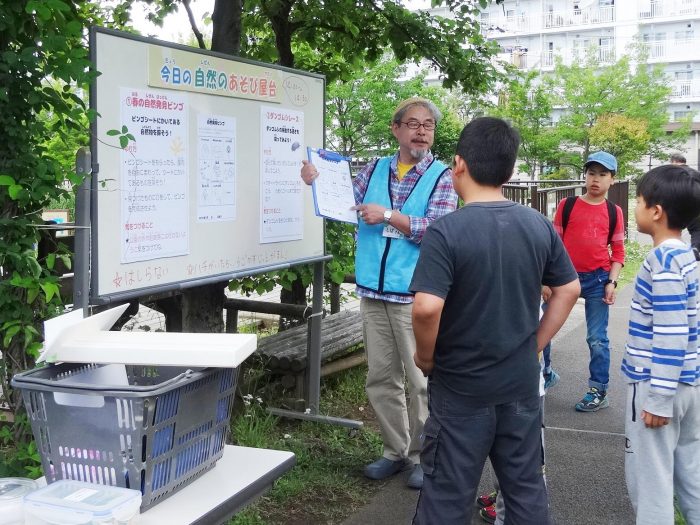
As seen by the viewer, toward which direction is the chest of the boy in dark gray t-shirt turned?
away from the camera

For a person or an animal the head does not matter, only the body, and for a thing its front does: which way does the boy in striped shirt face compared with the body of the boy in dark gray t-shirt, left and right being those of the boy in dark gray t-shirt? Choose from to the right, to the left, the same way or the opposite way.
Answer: to the left

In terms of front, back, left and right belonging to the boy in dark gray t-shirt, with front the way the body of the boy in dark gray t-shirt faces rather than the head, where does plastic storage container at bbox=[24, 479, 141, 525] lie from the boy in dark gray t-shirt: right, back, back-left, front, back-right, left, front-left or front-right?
back-left

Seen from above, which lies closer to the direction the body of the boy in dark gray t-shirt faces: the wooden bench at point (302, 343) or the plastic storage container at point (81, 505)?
the wooden bench

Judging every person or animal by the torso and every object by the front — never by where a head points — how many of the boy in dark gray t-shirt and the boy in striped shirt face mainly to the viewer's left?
1

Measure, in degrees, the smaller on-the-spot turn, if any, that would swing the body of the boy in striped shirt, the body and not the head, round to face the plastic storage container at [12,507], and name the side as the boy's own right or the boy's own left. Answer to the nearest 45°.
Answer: approximately 45° to the boy's own left

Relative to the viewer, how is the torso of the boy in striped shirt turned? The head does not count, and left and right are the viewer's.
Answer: facing to the left of the viewer

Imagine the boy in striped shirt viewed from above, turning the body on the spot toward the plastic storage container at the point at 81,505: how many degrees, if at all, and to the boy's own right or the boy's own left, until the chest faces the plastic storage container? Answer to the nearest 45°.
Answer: approximately 45° to the boy's own left

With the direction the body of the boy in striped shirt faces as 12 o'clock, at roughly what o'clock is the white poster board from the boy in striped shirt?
The white poster board is roughly at 12 o'clock from the boy in striped shirt.

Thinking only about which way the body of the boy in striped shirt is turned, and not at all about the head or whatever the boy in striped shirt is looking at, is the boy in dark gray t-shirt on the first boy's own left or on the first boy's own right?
on the first boy's own left

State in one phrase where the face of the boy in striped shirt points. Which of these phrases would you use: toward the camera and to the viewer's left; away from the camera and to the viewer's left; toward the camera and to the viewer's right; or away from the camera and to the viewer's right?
away from the camera and to the viewer's left
